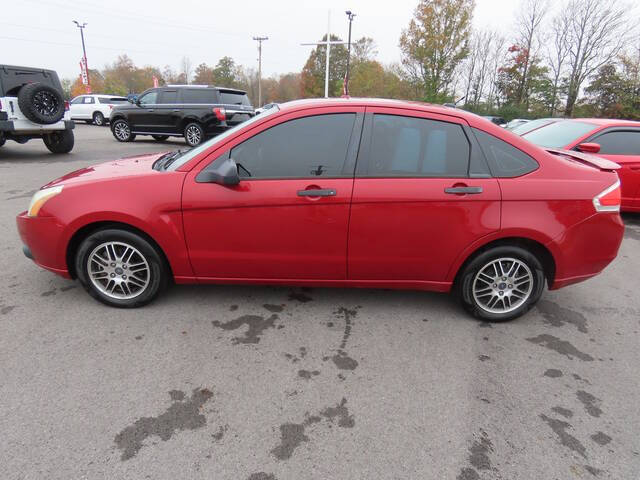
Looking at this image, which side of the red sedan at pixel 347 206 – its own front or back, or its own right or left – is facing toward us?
left

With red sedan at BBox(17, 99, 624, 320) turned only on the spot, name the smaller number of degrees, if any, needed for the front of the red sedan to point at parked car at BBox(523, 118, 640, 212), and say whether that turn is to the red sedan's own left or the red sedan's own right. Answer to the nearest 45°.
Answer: approximately 135° to the red sedan's own right

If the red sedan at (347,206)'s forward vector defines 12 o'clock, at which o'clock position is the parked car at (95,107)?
The parked car is roughly at 2 o'clock from the red sedan.

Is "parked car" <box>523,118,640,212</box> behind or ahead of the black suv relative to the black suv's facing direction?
behind

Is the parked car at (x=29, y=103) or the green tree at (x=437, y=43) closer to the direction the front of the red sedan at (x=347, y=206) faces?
the parked car

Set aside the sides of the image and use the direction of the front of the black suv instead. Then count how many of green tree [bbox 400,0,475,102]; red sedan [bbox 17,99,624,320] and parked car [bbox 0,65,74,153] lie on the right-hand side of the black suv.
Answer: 1

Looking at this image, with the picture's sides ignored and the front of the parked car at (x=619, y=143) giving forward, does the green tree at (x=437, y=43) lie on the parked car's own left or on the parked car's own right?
on the parked car's own right

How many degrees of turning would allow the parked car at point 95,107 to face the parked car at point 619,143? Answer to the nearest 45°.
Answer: approximately 135° to its left

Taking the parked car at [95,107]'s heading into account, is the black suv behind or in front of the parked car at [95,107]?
behind

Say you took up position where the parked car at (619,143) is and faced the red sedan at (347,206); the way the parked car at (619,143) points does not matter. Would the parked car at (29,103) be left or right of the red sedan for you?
right

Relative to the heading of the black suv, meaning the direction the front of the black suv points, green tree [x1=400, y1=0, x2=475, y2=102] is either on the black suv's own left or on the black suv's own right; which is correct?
on the black suv's own right

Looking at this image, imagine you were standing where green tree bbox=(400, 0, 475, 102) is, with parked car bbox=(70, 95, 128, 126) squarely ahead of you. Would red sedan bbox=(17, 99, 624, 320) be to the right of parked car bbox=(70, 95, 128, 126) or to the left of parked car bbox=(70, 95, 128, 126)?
left

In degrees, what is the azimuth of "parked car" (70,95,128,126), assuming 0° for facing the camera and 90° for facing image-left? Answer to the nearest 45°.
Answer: approximately 135°

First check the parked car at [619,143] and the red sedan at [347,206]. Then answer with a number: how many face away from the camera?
0

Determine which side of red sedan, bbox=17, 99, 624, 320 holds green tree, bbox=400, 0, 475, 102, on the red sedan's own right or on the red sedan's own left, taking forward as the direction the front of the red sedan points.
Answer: on the red sedan's own right
